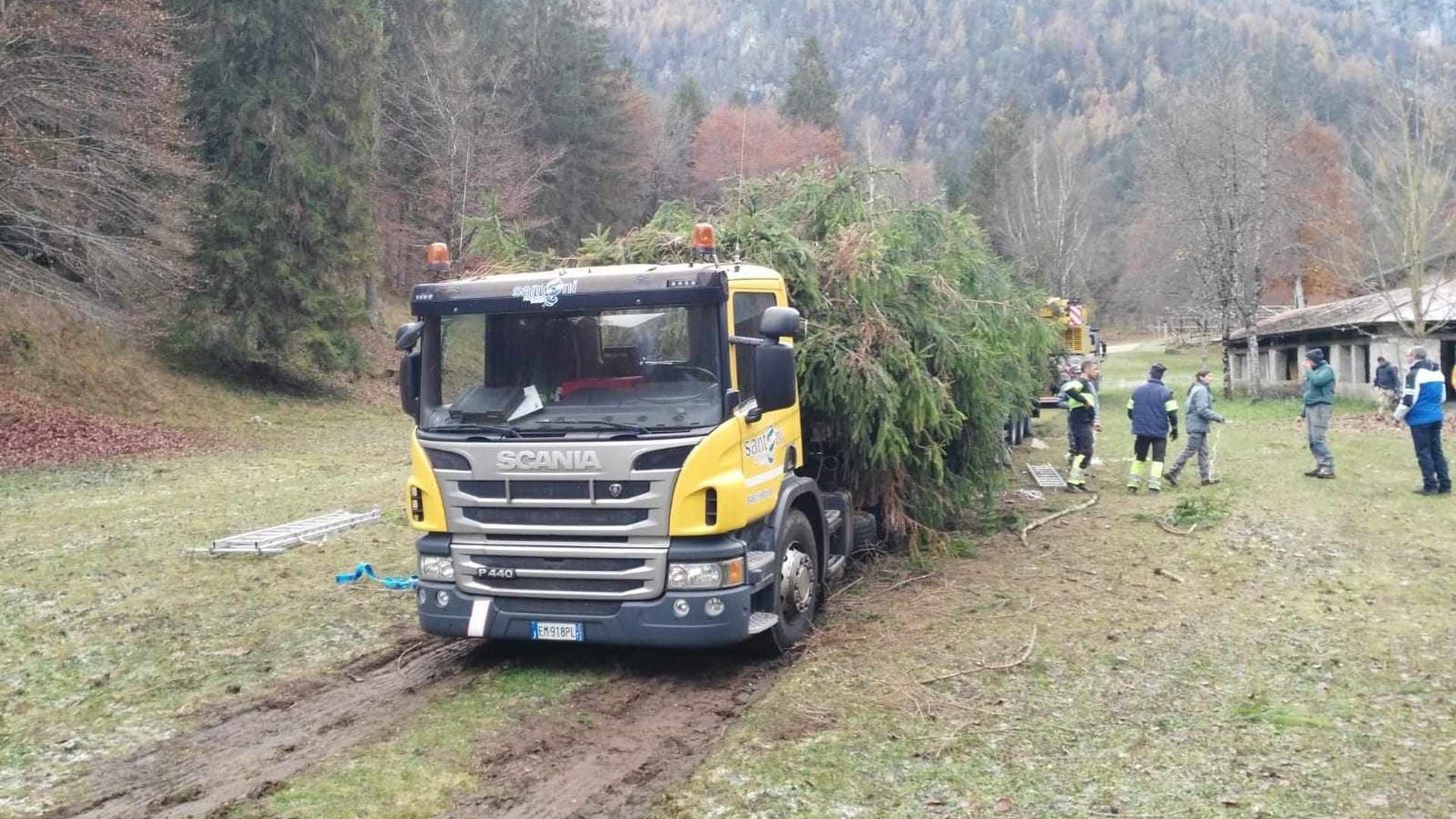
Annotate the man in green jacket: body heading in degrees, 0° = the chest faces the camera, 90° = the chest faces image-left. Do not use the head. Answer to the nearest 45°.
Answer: approximately 90°

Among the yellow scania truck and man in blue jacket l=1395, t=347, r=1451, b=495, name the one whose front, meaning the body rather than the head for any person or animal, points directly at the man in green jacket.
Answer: the man in blue jacket

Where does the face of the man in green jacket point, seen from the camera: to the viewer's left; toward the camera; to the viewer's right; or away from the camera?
to the viewer's left

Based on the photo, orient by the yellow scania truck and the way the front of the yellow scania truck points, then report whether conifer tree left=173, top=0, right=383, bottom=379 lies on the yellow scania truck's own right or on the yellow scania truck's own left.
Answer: on the yellow scania truck's own right

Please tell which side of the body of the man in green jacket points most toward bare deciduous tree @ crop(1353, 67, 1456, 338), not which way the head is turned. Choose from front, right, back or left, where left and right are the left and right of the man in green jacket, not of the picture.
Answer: right

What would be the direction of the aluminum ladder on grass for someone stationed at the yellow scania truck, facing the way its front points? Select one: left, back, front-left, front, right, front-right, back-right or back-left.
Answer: right

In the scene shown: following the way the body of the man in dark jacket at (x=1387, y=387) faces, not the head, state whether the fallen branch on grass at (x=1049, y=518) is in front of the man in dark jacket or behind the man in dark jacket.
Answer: in front

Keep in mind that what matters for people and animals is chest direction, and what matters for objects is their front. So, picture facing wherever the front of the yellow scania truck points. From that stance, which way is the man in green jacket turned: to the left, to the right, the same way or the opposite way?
to the right

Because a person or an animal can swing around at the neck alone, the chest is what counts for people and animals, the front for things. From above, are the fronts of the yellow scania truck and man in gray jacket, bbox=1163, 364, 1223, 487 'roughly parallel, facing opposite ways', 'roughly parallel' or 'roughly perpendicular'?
roughly perpendicular

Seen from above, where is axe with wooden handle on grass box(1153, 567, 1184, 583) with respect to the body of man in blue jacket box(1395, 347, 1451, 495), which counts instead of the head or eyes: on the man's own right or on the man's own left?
on the man's own left
